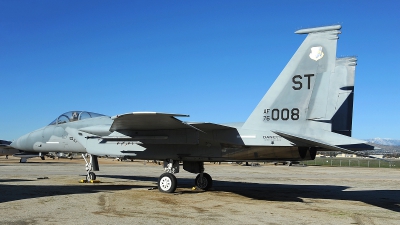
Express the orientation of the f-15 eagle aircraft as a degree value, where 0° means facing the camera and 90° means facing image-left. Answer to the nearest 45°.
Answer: approximately 135°
